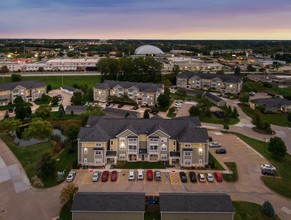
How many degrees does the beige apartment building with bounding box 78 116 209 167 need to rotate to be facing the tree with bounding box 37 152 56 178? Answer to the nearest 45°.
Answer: approximately 45° to its right

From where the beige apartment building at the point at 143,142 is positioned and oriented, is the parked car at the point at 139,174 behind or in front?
in front

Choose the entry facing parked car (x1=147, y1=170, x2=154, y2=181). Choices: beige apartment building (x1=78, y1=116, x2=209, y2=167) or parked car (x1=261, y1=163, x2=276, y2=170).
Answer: the beige apartment building

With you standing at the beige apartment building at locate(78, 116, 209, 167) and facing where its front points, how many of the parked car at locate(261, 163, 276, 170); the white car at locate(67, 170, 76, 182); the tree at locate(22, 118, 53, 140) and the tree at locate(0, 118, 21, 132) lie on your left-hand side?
1

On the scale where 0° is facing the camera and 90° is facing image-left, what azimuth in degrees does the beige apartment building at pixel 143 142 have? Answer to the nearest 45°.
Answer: approximately 0°

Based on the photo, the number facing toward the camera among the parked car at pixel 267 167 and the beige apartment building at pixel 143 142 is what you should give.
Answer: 1

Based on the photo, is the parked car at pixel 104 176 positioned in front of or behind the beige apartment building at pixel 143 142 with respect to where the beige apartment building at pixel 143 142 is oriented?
in front

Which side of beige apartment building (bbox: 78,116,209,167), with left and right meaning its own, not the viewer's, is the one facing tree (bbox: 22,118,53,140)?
right

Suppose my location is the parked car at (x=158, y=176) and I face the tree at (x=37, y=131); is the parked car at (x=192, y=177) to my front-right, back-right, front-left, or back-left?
back-right

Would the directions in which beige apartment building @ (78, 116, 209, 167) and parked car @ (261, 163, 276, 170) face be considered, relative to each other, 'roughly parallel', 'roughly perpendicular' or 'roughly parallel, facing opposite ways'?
roughly perpendicular

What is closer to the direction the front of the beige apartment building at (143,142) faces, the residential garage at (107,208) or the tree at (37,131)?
the residential garage

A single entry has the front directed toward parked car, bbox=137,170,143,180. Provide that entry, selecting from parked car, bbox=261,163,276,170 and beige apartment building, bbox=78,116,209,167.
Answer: the beige apartment building
